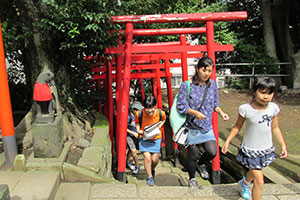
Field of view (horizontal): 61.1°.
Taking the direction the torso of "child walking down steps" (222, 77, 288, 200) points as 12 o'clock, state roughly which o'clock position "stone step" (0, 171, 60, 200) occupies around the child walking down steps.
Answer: The stone step is roughly at 4 o'clock from the child walking down steps.

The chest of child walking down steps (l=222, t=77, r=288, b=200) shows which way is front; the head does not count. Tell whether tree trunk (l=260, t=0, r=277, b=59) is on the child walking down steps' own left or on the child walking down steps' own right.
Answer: on the child walking down steps' own left

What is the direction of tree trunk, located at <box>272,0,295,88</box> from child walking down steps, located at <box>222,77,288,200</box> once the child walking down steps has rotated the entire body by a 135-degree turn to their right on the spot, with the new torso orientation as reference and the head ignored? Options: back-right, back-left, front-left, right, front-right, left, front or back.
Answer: right

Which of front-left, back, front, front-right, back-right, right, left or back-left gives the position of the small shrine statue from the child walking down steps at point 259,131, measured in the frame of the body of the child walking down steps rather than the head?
back-right

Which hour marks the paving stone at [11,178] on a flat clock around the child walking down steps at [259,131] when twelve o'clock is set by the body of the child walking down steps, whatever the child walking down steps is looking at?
The paving stone is roughly at 4 o'clock from the child walking down steps.

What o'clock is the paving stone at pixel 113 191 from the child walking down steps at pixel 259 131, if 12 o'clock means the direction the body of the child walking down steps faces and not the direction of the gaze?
The paving stone is roughly at 4 o'clock from the child walking down steps.

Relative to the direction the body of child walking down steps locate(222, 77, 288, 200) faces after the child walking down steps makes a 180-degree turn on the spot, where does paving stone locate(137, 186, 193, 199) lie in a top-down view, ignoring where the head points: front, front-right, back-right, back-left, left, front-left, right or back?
front-left

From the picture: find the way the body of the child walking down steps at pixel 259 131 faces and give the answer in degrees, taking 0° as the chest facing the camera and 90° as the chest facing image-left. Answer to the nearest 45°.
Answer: approximately 315°
